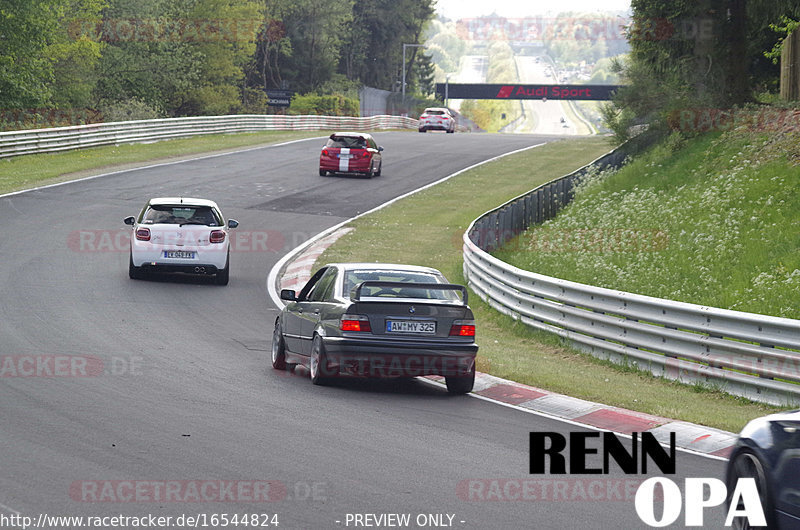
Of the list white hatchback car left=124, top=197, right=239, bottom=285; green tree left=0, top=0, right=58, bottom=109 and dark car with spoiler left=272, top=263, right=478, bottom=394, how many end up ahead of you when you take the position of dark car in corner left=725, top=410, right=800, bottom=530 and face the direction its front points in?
3

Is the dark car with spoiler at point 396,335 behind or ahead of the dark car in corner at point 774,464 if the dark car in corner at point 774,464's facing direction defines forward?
ahead

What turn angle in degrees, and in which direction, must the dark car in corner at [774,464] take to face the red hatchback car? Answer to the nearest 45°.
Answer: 0° — it already faces it

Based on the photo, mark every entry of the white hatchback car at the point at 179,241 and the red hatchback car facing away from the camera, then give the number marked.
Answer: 2

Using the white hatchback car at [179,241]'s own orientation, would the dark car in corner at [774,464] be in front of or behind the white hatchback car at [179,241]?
behind

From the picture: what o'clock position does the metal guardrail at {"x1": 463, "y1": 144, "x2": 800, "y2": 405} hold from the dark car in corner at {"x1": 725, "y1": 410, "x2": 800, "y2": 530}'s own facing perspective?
The metal guardrail is roughly at 1 o'clock from the dark car in corner.

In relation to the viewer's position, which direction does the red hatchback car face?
facing away from the viewer

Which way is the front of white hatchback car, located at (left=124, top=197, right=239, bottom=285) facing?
away from the camera

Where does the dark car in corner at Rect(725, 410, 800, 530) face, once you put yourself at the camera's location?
facing away from the viewer and to the left of the viewer

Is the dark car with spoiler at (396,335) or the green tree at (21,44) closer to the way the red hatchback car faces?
the green tree

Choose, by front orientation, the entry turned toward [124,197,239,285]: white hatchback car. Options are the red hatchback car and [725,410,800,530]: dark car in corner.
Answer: the dark car in corner

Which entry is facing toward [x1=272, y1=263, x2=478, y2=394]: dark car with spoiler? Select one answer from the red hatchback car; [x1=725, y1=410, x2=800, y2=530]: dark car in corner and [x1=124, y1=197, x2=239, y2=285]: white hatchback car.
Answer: [x1=725, y1=410, x2=800, y2=530]: dark car in corner

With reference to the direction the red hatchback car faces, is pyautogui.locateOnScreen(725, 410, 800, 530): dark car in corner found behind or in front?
behind

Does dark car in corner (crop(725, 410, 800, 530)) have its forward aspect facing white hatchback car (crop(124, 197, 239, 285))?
yes

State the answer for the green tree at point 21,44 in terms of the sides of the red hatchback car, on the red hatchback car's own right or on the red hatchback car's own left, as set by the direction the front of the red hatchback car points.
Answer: on the red hatchback car's own left
